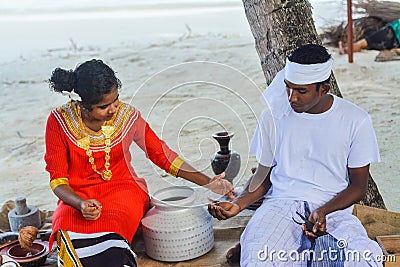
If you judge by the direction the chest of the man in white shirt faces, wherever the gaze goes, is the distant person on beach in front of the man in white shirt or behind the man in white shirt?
behind

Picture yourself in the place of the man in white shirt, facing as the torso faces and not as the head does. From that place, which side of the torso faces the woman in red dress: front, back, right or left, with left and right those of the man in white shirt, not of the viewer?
right

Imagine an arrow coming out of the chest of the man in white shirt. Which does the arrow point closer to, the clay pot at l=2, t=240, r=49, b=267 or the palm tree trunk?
the clay pot

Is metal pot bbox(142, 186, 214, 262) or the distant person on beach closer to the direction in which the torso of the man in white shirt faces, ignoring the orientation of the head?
the metal pot

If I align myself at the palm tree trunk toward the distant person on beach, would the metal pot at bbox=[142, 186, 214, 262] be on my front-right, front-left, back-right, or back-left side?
back-left

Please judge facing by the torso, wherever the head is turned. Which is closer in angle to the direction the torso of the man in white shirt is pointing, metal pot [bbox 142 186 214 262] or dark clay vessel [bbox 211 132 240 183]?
the metal pot

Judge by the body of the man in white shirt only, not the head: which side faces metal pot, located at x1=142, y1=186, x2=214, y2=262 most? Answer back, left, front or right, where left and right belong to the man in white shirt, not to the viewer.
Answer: right

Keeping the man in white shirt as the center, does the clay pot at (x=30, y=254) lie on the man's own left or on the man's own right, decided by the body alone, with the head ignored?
on the man's own right

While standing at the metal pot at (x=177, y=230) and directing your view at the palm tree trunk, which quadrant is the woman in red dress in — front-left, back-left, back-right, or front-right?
back-left

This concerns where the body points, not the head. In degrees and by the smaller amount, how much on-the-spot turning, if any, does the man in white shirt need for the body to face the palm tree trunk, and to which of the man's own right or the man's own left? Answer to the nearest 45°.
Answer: approximately 180°

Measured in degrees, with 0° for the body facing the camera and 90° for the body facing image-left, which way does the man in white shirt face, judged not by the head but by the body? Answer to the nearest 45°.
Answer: approximately 0°
